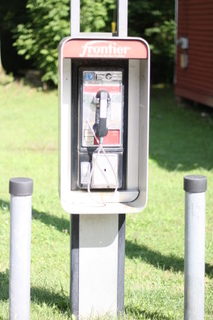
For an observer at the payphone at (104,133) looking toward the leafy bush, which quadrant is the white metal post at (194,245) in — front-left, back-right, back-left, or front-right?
back-right

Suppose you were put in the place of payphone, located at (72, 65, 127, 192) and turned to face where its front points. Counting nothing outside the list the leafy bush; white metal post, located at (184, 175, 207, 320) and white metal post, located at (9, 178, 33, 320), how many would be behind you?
1

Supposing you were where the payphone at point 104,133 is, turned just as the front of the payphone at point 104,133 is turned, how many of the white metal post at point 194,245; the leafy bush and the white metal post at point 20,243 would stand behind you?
1

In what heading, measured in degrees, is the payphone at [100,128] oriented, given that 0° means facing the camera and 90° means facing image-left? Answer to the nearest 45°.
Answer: approximately 0°

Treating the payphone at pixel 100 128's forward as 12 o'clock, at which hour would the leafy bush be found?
The leafy bush is roughly at 6 o'clock from the payphone.

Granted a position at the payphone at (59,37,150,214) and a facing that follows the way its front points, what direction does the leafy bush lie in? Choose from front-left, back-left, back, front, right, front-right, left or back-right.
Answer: back

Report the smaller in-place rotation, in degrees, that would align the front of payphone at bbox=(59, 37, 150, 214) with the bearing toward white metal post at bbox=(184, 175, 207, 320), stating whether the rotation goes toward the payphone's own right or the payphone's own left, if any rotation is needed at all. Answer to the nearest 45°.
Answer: approximately 45° to the payphone's own left
